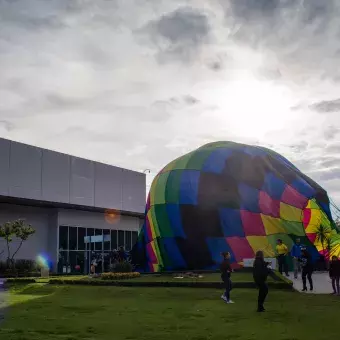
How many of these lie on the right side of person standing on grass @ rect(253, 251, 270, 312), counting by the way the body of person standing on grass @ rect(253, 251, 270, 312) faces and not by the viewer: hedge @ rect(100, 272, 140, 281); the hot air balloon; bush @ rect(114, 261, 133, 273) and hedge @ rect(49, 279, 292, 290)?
0

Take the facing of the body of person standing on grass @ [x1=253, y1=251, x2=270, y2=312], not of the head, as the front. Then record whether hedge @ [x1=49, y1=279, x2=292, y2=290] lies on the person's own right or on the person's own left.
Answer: on the person's own left

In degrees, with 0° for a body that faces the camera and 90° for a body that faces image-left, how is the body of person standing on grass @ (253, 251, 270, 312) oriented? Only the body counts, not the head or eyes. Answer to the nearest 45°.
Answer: approximately 225°

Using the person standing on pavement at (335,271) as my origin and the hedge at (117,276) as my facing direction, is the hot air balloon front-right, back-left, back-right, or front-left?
front-right

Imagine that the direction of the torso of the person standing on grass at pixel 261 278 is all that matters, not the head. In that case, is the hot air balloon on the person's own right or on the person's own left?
on the person's own left

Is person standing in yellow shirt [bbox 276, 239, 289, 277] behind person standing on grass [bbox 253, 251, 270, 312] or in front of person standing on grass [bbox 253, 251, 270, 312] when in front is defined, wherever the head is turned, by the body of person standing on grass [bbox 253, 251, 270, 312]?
in front

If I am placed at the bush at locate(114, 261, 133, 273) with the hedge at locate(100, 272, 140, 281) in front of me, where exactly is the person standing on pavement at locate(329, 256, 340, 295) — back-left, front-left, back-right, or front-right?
front-left

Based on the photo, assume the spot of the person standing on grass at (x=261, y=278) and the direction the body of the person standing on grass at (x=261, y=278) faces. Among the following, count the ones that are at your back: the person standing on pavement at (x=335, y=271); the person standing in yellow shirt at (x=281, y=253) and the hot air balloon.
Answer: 0

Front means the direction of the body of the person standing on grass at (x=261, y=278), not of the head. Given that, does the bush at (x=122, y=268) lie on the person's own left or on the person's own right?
on the person's own left

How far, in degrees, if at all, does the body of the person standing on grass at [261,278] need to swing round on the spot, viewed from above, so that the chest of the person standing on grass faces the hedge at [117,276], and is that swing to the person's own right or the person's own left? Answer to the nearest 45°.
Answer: approximately 90° to the person's own left

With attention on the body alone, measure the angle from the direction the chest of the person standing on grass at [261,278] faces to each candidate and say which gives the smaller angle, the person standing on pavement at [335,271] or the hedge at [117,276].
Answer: the person standing on pavement

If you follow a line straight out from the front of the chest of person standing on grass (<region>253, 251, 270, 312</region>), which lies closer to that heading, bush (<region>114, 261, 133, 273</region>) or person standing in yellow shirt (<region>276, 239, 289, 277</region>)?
the person standing in yellow shirt
